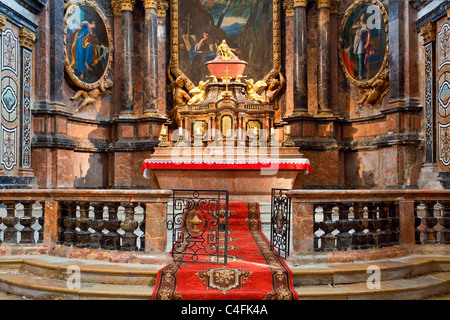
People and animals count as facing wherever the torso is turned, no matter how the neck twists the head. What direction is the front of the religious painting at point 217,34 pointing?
toward the camera

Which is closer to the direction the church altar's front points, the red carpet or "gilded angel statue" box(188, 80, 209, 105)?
the red carpet

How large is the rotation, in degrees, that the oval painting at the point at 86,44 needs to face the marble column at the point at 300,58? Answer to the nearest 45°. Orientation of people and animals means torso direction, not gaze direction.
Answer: approximately 45° to its left

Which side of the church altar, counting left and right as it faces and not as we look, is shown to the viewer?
front

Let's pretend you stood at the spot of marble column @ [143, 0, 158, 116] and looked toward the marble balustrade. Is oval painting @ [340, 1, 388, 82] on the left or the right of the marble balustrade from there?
left

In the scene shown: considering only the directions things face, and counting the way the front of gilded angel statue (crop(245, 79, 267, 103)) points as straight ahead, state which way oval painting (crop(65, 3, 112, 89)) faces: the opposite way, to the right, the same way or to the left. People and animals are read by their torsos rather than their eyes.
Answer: to the left

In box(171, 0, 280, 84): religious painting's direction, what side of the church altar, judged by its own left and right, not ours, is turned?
back

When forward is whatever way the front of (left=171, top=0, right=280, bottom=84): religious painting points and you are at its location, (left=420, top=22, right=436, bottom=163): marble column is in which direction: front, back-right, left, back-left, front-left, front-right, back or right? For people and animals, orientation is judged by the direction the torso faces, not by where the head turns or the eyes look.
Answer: front-left

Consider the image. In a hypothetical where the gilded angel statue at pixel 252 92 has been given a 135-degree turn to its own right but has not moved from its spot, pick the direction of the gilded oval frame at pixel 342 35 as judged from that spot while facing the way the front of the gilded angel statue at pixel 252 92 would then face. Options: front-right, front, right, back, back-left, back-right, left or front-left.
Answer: right

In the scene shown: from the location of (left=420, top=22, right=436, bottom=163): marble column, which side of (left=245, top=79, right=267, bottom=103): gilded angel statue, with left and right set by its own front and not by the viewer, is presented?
back

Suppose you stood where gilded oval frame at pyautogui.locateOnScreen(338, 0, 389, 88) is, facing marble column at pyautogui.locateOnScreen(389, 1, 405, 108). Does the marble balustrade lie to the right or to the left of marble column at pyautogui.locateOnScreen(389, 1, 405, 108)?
right

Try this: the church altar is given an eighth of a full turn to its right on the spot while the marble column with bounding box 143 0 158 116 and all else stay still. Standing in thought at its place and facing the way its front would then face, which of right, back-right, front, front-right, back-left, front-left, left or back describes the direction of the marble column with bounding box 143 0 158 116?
right

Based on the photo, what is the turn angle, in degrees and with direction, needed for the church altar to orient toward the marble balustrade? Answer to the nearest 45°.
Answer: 0° — it already faces it
